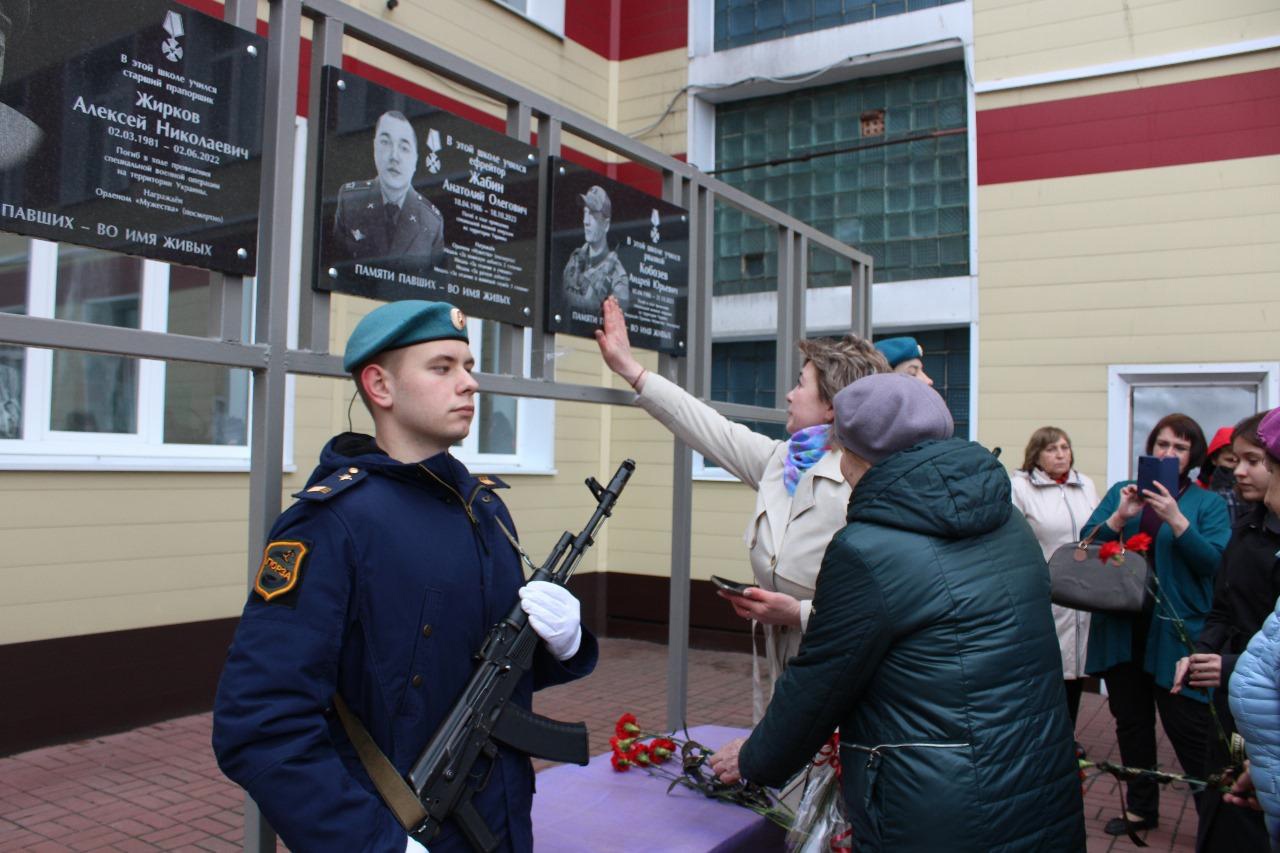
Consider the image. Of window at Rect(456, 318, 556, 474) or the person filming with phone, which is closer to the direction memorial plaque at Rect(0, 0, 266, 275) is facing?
the person filming with phone

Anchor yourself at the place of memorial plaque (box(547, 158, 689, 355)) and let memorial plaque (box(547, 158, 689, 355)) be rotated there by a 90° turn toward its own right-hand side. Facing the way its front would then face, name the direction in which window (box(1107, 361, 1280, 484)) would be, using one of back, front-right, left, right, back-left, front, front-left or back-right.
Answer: back

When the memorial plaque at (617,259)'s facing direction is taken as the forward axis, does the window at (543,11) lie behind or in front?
behind

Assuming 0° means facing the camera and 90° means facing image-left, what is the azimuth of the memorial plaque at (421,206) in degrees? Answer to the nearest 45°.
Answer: approximately 315°

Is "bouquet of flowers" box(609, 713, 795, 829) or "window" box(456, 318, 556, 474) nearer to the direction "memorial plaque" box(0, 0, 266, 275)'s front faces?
the bouquet of flowers

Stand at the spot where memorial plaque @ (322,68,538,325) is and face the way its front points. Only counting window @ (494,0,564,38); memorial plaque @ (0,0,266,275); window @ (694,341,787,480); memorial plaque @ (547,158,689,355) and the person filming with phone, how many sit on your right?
1

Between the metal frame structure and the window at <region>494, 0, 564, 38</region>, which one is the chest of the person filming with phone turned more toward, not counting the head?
the metal frame structure

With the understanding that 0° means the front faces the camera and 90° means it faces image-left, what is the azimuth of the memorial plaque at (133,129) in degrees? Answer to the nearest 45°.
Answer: approximately 315°

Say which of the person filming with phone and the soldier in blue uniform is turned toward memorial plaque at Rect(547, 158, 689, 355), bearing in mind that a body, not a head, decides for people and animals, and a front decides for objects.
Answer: the person filming with phone

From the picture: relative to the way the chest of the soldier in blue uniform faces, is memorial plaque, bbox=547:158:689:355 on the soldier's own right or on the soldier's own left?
on the soldier's own left

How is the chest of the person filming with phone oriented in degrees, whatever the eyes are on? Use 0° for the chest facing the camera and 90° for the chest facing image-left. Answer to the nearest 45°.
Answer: approximately 45°
